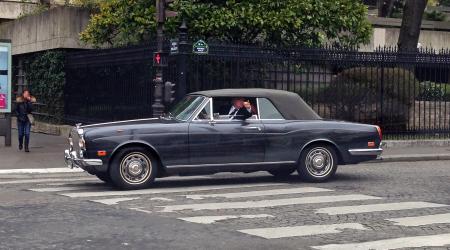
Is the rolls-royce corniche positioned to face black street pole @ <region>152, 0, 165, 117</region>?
no

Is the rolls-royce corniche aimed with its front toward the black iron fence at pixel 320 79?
no

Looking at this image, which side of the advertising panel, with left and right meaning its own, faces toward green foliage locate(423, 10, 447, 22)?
left

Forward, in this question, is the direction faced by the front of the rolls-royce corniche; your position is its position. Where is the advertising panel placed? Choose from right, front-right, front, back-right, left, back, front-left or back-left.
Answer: front-right

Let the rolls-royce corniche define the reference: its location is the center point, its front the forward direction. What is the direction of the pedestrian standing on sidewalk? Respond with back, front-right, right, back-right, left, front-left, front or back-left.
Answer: front-right

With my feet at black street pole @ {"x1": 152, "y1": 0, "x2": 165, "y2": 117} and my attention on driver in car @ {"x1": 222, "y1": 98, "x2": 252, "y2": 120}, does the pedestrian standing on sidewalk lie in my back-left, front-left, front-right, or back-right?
back-right

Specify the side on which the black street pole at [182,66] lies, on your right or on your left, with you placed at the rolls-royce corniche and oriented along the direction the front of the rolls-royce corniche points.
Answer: on your right

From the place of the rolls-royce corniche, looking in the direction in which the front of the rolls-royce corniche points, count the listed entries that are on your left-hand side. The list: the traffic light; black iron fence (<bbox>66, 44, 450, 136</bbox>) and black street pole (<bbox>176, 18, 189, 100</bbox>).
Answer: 0

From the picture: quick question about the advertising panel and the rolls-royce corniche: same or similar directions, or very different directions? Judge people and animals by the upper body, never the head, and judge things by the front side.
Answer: very different directions

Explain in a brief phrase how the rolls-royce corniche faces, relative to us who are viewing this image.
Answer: facing to the left of the viewer
